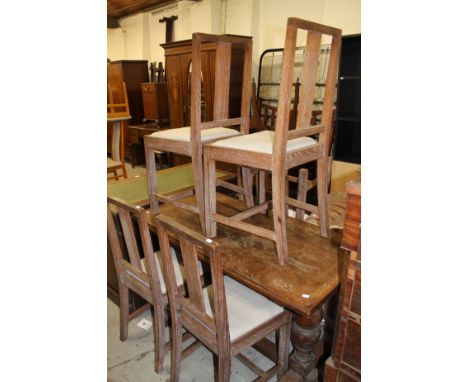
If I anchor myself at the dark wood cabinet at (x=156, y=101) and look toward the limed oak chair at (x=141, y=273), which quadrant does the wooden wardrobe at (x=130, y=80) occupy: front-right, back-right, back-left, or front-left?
back-right

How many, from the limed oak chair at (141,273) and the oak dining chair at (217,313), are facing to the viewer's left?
0

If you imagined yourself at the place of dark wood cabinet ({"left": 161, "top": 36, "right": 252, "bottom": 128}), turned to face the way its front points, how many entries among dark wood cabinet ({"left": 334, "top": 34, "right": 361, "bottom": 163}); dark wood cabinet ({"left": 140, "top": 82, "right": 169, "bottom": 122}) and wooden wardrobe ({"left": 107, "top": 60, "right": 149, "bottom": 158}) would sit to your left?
1
